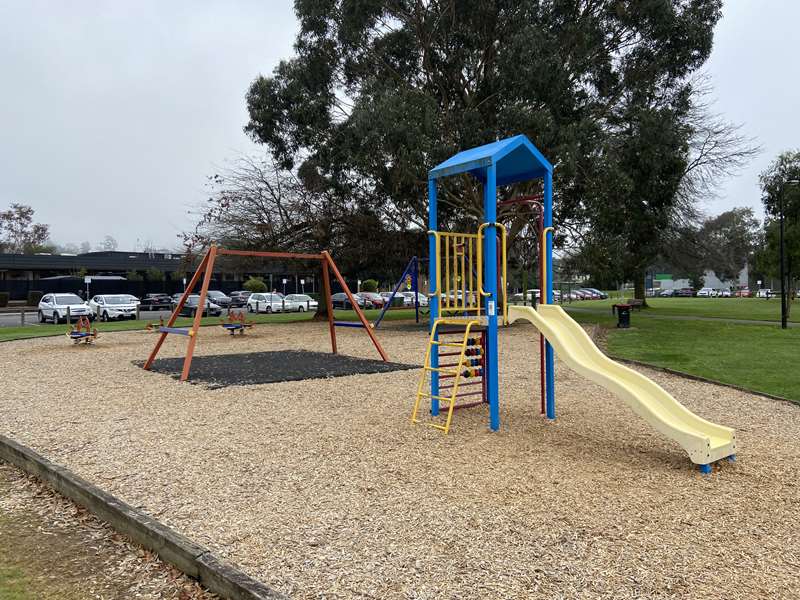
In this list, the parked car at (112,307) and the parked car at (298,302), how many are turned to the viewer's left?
0

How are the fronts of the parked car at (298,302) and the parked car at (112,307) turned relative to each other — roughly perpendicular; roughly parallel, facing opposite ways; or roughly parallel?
roughly parallel

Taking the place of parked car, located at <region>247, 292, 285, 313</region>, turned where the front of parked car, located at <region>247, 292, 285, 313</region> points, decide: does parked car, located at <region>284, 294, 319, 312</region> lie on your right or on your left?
on your left

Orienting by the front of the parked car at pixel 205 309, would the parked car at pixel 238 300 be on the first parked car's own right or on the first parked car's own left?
on the first parked car's own left

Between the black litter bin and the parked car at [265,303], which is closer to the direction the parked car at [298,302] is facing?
the black litter bin

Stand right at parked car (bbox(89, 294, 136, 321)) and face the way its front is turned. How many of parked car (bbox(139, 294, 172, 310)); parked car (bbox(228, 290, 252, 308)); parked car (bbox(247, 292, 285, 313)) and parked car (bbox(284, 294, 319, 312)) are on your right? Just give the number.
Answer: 0

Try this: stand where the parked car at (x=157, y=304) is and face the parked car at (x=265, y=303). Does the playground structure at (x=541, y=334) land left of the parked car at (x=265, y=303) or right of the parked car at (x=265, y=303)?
right

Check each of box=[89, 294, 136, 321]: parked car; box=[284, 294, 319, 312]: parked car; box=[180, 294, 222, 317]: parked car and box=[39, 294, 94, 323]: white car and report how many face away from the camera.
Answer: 0

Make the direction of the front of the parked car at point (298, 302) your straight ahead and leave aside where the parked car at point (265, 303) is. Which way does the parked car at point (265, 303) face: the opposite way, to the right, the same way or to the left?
the same way

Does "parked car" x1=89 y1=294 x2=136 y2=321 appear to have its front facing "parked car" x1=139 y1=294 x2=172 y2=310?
no

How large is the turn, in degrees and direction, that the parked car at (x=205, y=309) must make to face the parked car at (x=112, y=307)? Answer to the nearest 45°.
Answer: approximately 90° to its right

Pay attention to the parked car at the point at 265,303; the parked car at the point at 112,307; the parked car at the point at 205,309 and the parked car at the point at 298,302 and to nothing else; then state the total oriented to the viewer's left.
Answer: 0

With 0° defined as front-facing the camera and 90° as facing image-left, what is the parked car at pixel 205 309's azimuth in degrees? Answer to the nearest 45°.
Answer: approximately 315°

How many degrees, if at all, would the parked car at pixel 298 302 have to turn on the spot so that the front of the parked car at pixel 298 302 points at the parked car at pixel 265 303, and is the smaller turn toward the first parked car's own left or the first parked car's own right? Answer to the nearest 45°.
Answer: approximately 135° to the first parked car's own right

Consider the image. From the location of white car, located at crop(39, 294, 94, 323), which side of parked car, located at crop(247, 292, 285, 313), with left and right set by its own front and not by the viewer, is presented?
right

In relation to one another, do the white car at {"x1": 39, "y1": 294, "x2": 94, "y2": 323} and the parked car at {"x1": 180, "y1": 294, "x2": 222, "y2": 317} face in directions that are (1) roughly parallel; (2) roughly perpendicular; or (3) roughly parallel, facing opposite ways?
roughly parallel

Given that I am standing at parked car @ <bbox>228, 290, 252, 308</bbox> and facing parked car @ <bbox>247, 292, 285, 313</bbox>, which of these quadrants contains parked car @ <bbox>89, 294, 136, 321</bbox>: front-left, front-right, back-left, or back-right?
front-right

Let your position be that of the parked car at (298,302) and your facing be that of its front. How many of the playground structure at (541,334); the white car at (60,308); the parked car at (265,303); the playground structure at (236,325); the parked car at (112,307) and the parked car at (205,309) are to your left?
0

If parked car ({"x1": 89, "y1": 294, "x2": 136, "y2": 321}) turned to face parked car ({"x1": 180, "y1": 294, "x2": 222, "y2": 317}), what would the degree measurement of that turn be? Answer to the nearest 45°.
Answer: approximately 90° to its left

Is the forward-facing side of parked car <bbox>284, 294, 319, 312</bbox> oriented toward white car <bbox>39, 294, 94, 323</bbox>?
no

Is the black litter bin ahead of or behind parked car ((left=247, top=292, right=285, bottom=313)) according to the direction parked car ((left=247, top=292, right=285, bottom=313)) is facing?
ahead

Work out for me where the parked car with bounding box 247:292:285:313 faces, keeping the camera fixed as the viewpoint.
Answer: facing the viewer and to the right of the viewer
